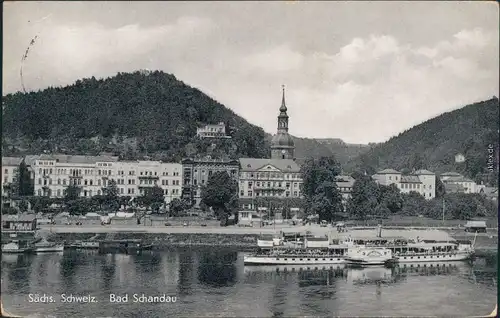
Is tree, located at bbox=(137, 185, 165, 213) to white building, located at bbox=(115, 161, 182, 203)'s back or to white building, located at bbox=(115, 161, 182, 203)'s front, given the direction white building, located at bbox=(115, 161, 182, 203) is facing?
to the front

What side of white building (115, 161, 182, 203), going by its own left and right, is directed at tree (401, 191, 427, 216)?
left

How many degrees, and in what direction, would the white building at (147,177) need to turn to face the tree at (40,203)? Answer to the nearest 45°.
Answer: approximately 45° to its right

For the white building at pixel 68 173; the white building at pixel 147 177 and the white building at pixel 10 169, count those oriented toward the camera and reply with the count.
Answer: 3

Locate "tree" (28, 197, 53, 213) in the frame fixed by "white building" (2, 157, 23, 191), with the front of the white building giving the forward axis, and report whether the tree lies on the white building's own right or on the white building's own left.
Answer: on the white building's own left

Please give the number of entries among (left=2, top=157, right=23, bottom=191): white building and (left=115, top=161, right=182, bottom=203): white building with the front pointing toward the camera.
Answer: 2

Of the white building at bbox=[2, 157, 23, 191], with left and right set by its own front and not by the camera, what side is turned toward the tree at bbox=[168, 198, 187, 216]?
left

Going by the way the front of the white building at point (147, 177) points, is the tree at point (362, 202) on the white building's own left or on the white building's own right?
on the white building's own left

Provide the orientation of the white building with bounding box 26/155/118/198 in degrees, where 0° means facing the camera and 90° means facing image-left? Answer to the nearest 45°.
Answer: approximately 0°
